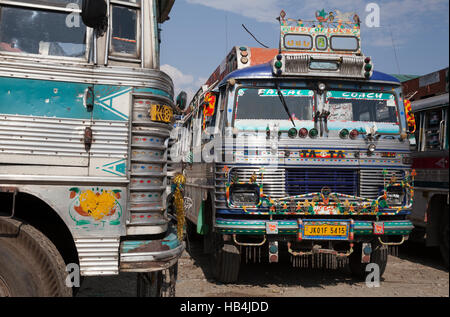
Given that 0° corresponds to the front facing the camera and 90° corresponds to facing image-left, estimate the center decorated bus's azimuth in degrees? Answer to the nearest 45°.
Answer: approximately 0°

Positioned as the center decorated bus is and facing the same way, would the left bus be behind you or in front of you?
in front
